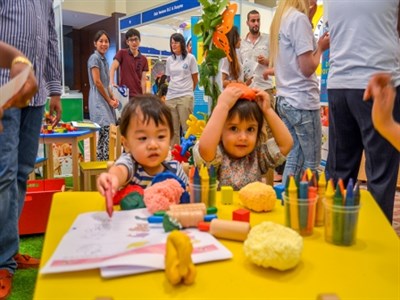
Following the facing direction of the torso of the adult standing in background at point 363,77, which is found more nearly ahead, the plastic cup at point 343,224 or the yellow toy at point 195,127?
the yellow toy

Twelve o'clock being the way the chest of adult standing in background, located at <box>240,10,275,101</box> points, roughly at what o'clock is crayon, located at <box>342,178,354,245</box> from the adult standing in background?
The crayon is roughly at 12 o'clock from the adult standing in background.

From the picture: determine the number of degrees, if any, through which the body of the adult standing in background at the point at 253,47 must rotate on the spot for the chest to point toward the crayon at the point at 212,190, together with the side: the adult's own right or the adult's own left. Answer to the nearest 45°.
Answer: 0° — they already face it

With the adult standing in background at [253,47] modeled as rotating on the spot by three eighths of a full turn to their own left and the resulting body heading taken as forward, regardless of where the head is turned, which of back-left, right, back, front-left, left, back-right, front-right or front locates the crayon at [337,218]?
back-right

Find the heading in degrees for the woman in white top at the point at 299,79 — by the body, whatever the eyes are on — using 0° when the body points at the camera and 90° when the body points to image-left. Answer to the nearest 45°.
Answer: approximately 225°

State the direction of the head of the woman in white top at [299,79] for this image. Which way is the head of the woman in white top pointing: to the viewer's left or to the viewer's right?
to the viewer's right

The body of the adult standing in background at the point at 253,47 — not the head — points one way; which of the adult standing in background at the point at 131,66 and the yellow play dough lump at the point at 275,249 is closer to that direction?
the yellow play dough lump

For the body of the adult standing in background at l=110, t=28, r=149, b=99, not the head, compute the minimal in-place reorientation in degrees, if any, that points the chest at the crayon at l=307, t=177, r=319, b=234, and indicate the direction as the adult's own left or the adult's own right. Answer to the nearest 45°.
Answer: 0° — they already face it

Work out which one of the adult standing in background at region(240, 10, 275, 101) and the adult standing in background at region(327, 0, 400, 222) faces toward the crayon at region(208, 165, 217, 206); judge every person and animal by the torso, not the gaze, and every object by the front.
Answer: the adult standing in background at region(240, 10, 275, 101)

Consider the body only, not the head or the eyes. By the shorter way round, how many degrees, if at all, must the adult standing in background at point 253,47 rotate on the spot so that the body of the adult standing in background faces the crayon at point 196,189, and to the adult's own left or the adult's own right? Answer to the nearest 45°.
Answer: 0° — they already face it

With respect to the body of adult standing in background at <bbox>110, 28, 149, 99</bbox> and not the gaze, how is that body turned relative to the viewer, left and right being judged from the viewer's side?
facing the viewer

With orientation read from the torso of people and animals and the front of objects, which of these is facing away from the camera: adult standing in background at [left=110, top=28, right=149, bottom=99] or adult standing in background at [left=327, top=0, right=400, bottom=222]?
adult standing in background at [left=327, top=0, right=400, bottom=222]

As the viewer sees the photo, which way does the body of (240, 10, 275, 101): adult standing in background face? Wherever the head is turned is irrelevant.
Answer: toward the camera

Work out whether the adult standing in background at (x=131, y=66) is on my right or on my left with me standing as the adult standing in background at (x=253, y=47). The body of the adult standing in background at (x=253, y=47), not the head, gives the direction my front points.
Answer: on my right
